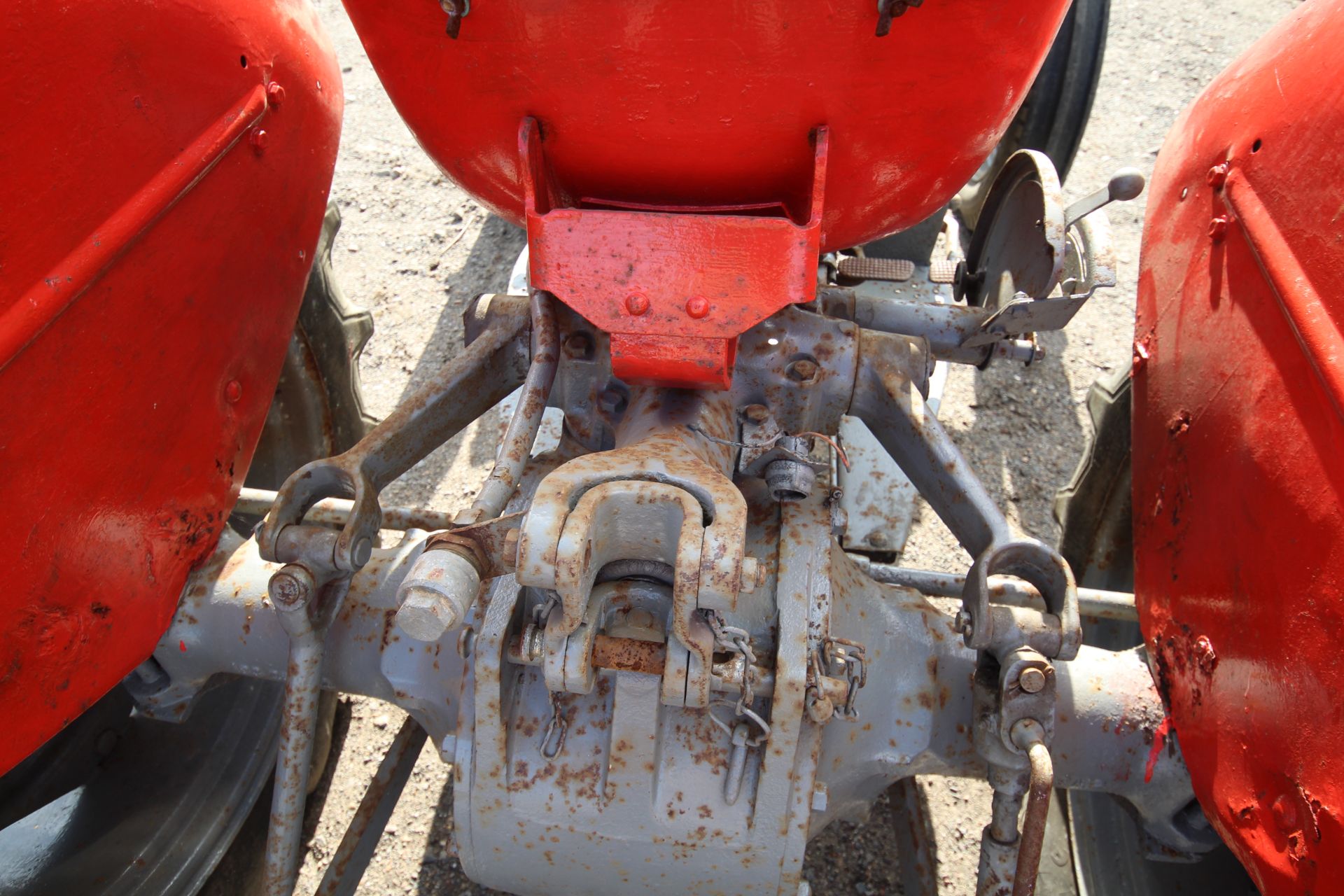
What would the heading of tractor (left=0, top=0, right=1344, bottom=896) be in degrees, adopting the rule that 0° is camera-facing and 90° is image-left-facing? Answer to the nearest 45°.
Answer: approximately 180°
